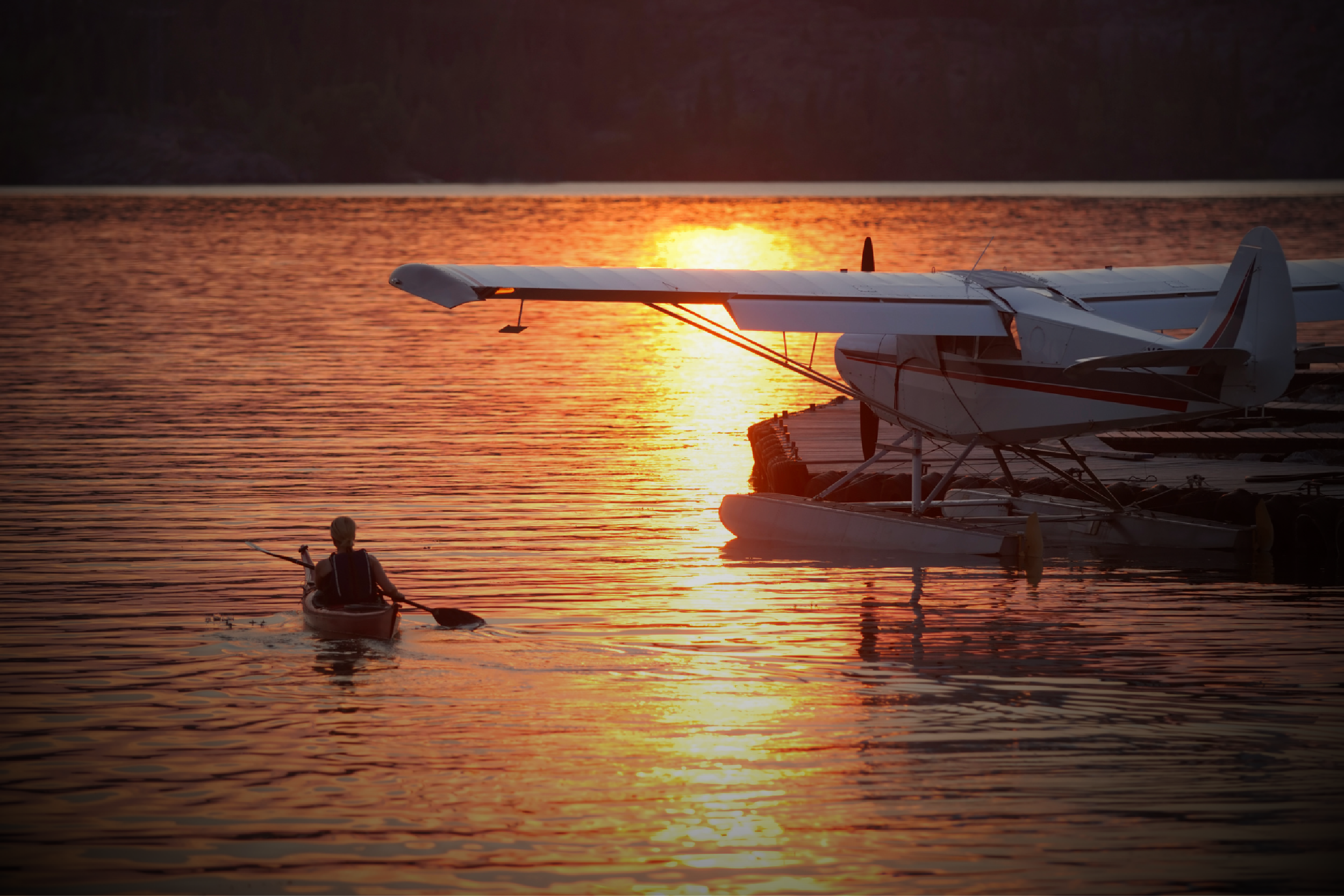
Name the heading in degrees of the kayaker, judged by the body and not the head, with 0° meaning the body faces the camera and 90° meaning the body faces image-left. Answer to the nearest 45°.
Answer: approximately 180°

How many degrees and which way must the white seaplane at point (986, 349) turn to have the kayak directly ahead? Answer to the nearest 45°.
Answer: approximately 90° to its left

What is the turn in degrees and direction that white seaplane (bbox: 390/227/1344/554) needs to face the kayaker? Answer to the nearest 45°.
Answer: approximately 90° to its left

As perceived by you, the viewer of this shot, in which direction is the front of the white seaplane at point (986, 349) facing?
facing away from the viewer and to the left of the viewer

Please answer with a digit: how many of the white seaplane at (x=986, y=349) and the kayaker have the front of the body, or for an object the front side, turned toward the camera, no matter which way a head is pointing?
0

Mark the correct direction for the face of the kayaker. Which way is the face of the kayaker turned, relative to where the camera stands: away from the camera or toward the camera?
away from the camera
